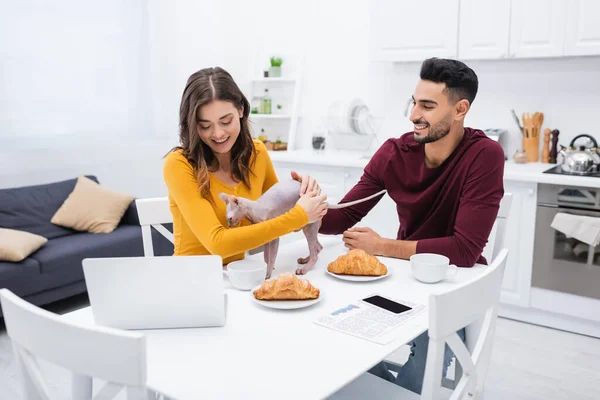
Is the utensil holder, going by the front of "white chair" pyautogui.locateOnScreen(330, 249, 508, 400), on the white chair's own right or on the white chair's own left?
on the white chair's own right

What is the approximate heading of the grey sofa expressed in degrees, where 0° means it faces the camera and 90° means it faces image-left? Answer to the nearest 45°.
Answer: approximately 315°

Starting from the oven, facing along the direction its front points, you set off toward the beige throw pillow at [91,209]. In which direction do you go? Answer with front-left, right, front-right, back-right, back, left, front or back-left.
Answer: front-right

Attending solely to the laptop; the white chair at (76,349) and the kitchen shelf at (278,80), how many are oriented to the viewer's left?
0

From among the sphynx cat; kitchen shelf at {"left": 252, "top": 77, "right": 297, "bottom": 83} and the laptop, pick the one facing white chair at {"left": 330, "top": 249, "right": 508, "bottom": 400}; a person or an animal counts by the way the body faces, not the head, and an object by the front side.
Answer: the kitchen shelf

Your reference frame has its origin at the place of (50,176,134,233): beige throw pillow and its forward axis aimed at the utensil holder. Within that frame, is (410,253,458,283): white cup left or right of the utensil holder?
right

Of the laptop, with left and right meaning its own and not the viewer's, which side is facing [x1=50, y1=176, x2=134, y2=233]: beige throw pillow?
front

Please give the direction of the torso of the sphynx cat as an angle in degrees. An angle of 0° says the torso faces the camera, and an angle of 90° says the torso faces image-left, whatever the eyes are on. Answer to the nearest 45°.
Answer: approximately 90°

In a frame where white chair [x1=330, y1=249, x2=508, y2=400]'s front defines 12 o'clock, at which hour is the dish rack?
The dish rack is roughly at 1 o'clock from the white chair.

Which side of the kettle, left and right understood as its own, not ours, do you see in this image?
left

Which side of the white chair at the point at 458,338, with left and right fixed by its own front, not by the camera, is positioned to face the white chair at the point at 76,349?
left

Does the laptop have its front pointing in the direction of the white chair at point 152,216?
yes

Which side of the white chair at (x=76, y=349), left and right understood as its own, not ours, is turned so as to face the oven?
front

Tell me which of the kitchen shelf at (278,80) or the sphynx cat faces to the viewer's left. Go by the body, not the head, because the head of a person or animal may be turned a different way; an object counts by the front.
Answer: the sphynx cat

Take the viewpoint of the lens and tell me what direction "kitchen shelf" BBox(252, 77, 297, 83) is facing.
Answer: facing the viewer

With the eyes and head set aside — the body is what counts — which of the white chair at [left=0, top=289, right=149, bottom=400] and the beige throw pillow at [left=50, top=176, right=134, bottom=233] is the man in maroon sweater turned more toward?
the white chair

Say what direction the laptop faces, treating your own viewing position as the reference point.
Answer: facing away from the viewer

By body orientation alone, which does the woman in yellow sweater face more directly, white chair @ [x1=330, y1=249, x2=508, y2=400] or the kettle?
the white chair

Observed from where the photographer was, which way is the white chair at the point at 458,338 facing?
facing away from the viewer and to the left of the viewer
